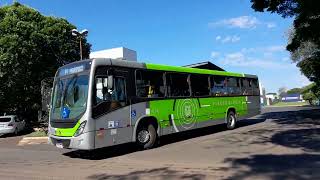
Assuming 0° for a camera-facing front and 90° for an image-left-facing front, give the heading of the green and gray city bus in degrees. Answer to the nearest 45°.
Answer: approximately 45°

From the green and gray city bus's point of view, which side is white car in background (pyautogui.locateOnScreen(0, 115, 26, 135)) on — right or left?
on its right

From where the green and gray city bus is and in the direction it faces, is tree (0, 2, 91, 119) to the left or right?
on its right
